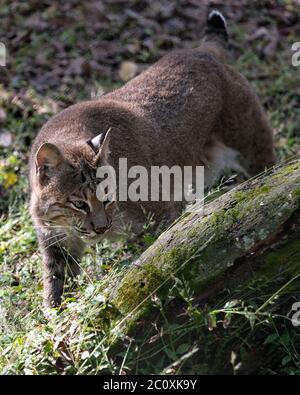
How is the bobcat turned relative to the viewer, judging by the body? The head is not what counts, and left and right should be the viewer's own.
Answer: facing the viewer and to the left of the viewer
